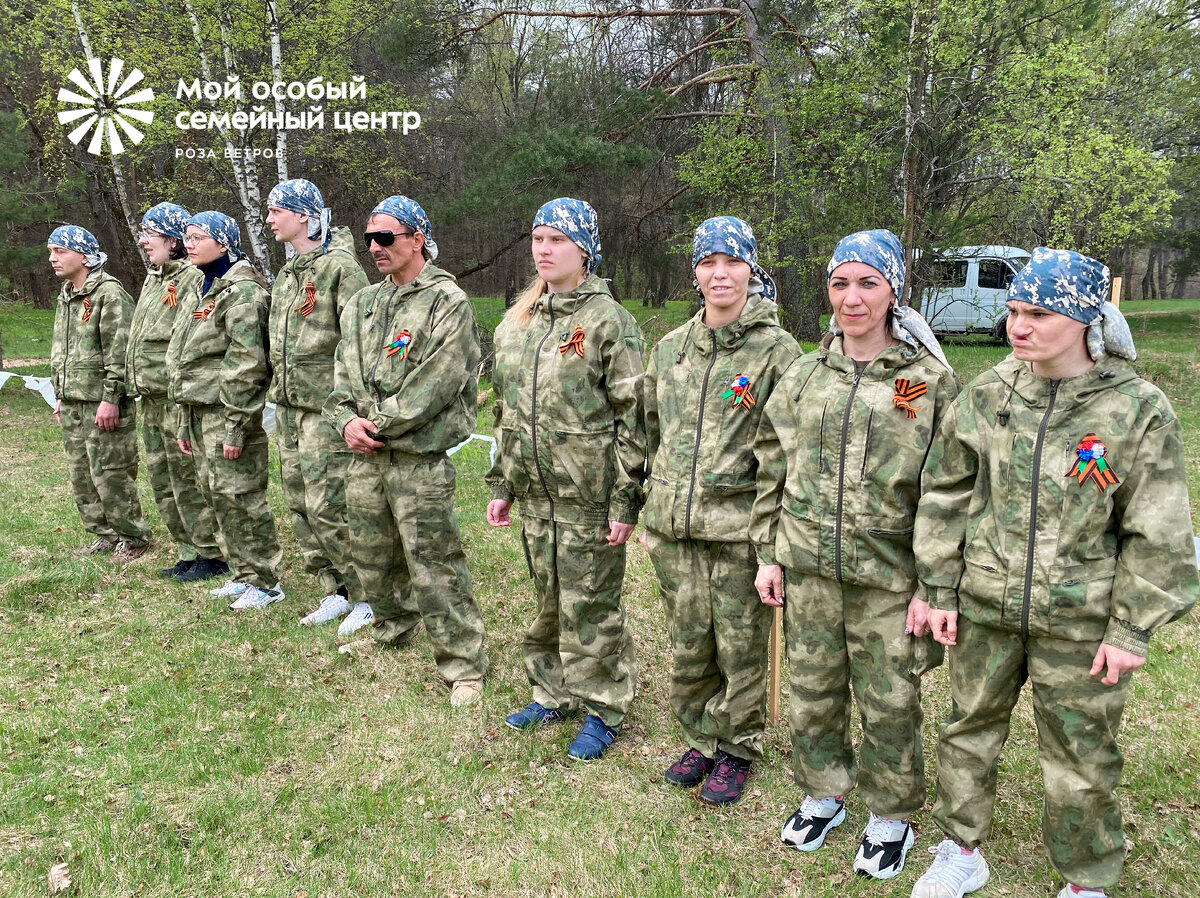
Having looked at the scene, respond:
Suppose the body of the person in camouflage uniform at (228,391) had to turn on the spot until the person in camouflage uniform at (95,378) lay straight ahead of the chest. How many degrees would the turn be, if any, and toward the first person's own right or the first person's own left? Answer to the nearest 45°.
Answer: approximately 90° to the first person's own right

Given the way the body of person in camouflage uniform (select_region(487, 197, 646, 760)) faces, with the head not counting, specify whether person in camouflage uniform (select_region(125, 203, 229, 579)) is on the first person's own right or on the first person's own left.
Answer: on the first person's own right

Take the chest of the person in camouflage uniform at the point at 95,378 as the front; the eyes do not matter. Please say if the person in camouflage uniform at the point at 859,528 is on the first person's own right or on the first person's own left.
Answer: on the first person's own left

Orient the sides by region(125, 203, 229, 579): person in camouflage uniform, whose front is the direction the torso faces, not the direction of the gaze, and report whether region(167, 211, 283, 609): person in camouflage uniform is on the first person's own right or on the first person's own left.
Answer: on the first person's own left

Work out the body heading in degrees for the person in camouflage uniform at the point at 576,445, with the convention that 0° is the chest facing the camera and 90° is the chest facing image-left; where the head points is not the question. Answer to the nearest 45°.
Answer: approximately 45°

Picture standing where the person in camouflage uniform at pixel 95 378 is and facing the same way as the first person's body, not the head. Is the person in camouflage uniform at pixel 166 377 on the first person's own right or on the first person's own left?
on the first person's own left

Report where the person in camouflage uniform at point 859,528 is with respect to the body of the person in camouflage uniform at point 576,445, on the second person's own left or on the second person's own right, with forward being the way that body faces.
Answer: on the second person's own left

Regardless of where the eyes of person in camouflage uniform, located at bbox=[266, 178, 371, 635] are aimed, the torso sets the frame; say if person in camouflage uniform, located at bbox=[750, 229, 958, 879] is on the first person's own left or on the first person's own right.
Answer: on the first person's own left
